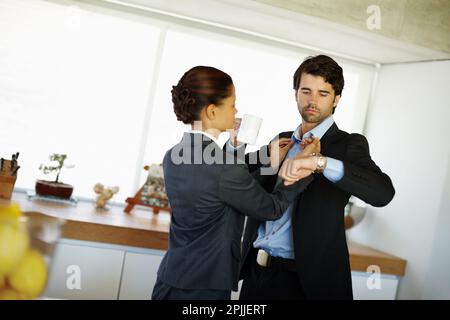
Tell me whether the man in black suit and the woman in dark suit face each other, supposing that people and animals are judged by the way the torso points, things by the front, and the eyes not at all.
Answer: yes

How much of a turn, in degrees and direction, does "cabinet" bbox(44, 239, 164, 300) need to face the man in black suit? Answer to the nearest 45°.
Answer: approximately 45° to its left

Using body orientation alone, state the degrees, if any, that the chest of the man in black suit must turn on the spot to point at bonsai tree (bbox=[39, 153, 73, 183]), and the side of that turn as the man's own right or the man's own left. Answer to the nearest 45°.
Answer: approximately 90° to the man's own right

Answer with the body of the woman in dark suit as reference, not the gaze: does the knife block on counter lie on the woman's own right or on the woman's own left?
on the woman's own left

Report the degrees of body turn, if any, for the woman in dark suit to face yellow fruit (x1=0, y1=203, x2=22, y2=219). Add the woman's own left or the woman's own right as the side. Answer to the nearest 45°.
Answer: approximately 135° to the woman's own right

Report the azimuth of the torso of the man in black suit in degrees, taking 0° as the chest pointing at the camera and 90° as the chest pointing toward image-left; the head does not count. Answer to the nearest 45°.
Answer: approximately 45°

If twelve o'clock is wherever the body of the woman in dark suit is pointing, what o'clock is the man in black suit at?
The man in black suit is roughly at 12 o'clock from the woman in dark suit.

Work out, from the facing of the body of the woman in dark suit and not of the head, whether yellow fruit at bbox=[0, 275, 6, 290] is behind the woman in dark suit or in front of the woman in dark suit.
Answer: behind

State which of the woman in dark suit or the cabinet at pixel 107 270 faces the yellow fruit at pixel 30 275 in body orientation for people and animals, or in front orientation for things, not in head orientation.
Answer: the cabinet

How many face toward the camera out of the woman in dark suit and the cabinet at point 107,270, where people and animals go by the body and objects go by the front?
1

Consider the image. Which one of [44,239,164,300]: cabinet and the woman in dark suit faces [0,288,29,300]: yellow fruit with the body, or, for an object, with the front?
the cabinet

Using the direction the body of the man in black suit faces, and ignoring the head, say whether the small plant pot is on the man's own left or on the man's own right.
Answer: on the man's own right

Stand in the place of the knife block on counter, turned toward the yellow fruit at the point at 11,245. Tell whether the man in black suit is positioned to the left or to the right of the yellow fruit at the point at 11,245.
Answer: left

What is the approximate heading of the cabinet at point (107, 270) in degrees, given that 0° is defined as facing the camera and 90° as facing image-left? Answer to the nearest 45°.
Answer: approximately 0°
